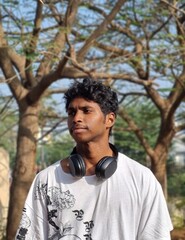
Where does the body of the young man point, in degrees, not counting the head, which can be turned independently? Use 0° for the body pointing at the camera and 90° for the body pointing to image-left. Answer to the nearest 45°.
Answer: approximately 0°

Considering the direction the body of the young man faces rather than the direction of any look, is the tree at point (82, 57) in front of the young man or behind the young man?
behind

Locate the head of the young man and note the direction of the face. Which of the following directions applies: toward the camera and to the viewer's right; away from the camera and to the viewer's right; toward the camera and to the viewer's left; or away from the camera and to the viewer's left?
toward the camera and to the viewer's left
